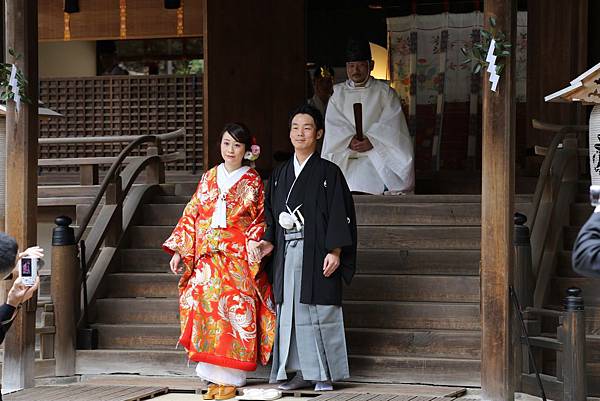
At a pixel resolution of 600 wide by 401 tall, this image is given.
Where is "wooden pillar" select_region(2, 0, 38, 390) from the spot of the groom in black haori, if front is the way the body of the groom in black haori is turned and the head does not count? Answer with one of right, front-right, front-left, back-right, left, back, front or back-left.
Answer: front-right

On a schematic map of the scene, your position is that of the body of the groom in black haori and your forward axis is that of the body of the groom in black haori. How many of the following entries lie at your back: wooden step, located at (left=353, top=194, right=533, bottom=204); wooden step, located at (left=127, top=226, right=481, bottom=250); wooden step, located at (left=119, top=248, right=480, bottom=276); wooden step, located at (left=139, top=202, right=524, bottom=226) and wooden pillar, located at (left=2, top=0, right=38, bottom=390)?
4

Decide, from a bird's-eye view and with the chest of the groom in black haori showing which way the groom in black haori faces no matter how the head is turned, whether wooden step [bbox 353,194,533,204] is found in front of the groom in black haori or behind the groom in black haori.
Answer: behind

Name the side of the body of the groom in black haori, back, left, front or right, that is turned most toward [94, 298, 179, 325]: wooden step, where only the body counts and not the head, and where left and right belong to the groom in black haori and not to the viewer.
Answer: right

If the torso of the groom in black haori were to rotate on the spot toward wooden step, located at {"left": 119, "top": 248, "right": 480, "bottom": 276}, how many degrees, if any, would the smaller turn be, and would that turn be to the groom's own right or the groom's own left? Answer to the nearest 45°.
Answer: approximately 180°

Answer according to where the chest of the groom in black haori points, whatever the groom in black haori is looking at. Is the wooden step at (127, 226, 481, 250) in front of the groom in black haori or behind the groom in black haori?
behind

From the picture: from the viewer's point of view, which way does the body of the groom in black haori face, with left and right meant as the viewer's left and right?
facing the viewer and to the left of the viewer

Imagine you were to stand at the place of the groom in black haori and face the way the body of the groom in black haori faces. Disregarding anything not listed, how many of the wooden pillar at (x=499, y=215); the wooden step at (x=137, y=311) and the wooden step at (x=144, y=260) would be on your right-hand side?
2

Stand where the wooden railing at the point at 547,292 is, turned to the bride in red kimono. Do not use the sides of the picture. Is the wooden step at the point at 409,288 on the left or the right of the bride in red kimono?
right

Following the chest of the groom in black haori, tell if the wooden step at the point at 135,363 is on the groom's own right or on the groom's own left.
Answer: on the groom's own right

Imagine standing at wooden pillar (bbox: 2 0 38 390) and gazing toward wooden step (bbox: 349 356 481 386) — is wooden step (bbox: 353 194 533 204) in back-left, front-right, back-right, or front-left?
front-left

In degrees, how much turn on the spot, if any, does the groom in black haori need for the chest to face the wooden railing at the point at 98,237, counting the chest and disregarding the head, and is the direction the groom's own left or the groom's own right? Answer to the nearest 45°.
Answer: approximately 90° to the groom's own right

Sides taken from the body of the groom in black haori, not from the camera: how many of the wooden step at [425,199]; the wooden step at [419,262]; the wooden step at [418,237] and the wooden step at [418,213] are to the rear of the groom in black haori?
4

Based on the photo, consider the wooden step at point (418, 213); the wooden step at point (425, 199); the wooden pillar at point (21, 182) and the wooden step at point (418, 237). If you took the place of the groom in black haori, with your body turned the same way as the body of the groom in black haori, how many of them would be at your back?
3

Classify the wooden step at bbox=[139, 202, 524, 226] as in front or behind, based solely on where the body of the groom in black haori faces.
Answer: behind
